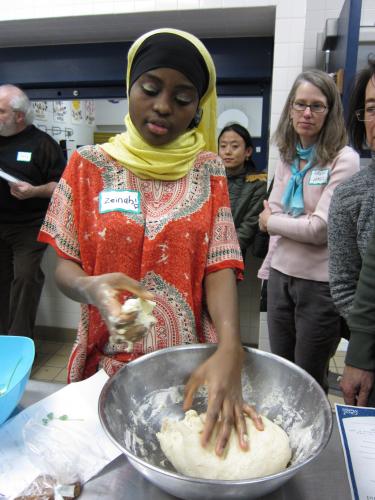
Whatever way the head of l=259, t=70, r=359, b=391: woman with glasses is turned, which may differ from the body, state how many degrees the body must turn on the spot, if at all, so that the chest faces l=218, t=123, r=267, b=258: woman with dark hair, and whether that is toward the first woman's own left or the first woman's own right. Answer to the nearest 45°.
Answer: approximately 90° to the first woman's own right

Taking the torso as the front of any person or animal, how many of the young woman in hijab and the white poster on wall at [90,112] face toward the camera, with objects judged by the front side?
2

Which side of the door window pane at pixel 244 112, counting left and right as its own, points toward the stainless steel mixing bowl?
front

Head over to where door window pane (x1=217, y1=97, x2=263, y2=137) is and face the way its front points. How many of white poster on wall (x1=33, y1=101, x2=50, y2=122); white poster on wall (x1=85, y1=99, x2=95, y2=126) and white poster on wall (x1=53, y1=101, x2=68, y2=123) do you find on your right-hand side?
3

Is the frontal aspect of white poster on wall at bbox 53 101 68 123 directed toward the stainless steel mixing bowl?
yes

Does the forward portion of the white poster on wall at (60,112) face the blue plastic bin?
yes

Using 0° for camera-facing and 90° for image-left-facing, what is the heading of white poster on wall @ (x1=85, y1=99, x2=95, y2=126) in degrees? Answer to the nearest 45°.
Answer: approximately 0°

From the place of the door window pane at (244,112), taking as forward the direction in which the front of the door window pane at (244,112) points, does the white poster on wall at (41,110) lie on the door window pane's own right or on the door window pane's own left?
on the door window pane's own right
